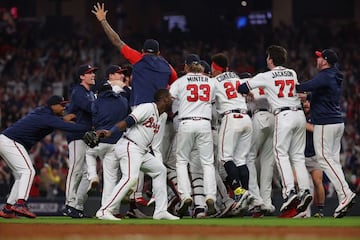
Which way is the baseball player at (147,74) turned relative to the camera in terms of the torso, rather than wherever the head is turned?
away from the camera

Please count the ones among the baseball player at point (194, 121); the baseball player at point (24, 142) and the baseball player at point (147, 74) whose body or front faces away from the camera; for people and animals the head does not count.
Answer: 2

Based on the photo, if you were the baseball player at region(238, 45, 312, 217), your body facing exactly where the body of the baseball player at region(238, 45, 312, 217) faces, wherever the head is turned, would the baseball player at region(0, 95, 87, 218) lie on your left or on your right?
on your left

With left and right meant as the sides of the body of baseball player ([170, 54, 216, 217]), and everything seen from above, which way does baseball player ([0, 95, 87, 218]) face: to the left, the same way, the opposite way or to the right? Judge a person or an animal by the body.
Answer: to the right

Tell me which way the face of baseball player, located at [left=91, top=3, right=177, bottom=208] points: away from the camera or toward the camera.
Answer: away from the camera

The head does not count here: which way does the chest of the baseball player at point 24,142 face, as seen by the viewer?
to the viewer's right

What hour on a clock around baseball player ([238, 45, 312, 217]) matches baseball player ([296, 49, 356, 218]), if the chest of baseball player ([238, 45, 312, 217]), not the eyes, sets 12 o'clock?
baseball player ([296, 49, 356, 218]) is roughly at 4 o'clock from baseball player ([238, 45, 312, 217]).

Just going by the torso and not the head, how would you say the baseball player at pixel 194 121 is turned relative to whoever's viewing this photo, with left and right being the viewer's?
facing away from the viewer

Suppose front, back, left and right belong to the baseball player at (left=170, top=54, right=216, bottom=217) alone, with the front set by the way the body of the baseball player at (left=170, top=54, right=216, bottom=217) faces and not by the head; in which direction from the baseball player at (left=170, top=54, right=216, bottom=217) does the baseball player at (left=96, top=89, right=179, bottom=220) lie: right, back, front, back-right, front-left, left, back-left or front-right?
back-left

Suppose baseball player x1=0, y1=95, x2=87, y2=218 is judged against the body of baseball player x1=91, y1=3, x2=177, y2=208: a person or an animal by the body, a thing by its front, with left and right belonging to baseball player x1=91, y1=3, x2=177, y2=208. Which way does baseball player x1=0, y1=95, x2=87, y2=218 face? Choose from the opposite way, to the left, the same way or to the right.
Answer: to the right
